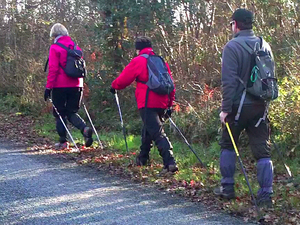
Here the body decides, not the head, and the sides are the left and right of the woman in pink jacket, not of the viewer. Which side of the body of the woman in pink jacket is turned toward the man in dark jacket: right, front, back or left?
back

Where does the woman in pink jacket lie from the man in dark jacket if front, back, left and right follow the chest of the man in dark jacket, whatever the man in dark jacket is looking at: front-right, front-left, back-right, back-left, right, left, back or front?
front

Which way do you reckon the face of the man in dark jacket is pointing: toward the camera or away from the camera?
away from the camera

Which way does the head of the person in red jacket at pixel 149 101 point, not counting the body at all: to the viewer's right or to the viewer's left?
to the viewer's left

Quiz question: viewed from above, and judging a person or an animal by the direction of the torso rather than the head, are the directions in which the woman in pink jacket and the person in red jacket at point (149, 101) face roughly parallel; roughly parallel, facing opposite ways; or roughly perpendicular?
roughly parallel

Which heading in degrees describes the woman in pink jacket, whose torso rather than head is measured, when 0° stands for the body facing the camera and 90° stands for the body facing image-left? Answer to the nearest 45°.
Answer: approximately 135°

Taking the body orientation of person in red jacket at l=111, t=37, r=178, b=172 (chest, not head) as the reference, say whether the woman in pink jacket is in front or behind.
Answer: in front

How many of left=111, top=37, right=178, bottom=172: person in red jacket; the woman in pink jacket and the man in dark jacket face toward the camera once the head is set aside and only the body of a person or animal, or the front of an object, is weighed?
0

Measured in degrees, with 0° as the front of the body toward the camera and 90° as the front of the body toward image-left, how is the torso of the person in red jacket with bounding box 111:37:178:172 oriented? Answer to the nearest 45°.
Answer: approximately 135°

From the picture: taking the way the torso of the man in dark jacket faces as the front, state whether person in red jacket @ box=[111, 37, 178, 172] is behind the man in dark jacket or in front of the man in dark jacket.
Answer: in front

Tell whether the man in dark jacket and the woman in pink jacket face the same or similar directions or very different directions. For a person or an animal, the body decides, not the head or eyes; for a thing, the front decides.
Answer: same or similar directions

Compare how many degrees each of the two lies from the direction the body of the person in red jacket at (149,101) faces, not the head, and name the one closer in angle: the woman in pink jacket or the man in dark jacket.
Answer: the woman in pink jacket

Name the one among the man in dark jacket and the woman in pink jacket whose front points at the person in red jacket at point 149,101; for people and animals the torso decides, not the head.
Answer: the man in dark jacket

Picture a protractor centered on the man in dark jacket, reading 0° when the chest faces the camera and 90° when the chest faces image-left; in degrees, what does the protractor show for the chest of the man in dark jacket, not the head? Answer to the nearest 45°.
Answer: approximately 135°

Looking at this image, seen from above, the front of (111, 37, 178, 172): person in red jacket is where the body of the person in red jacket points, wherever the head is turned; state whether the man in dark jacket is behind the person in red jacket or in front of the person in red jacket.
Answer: behind
